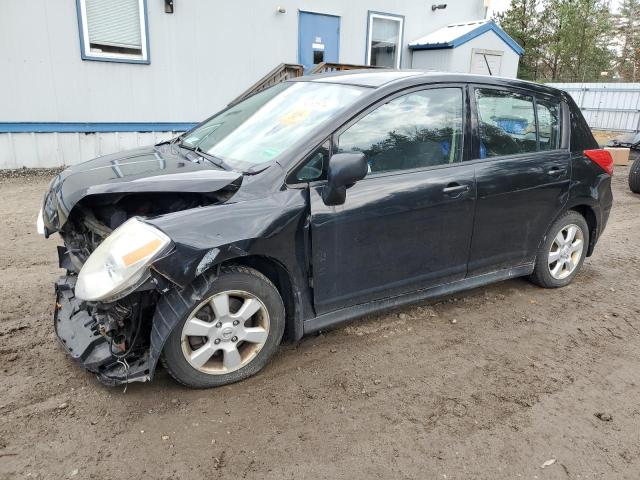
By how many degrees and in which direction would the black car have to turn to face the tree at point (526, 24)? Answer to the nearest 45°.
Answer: approximately 135° to its right

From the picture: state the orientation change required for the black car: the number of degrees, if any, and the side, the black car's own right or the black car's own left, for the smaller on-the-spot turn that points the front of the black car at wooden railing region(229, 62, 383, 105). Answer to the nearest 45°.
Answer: approximately 135° to the black car's own right

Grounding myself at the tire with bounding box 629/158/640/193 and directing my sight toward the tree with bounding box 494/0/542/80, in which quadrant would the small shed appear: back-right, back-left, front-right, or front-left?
front-left

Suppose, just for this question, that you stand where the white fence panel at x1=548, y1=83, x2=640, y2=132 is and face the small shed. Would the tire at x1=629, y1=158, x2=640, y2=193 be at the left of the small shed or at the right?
left

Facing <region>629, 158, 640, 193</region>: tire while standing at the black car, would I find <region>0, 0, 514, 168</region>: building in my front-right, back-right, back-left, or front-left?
front-left

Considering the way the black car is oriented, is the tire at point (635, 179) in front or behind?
behind

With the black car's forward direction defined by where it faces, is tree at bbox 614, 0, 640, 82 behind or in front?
behind

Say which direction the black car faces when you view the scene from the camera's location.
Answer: facing the viewer and to the left of the viewer

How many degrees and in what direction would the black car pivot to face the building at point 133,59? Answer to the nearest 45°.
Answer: approximately 90° to its right

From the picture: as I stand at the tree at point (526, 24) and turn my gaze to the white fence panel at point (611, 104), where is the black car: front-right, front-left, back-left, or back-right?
front-right

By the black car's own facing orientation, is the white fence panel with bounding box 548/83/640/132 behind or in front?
behind

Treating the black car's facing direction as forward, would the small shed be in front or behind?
behind
